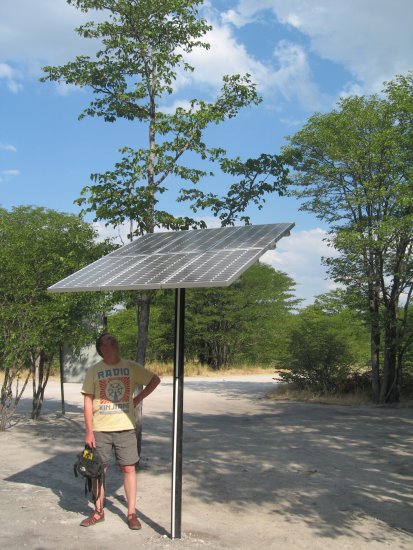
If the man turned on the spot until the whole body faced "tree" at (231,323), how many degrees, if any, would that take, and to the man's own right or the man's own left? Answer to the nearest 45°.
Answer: approximately 180°

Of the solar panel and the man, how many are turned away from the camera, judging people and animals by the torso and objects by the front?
0

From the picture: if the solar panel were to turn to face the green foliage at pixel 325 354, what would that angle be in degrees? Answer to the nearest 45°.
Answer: approximately 135° to its right

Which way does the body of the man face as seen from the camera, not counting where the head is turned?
toward the camera

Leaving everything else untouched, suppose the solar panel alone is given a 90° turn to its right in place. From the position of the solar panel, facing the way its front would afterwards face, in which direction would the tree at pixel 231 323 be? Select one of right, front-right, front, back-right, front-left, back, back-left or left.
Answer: front-right

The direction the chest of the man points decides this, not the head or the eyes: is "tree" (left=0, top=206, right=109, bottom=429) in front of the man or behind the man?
behind

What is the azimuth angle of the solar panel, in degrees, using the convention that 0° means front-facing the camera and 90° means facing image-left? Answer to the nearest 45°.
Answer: approximately 45°
